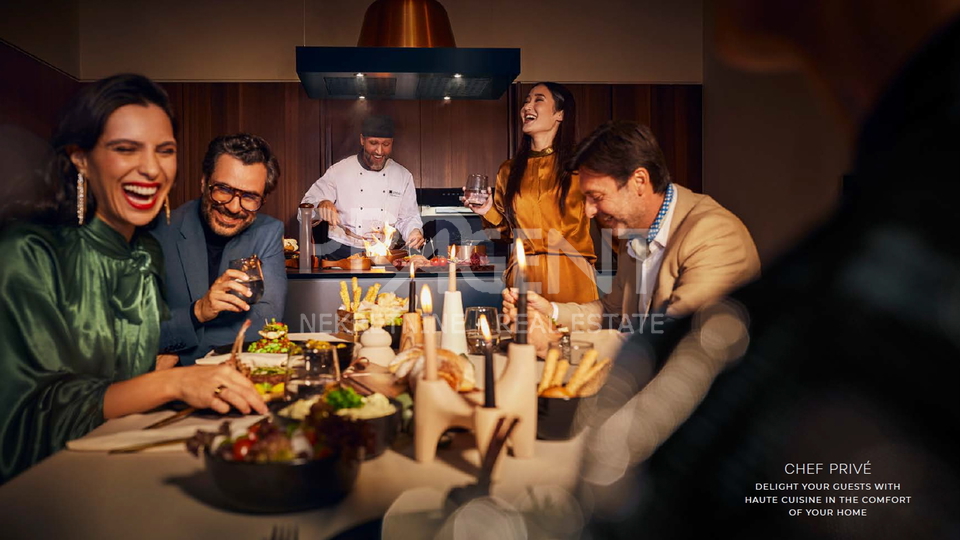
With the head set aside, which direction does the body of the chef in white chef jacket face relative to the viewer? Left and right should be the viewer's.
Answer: facing the viewer

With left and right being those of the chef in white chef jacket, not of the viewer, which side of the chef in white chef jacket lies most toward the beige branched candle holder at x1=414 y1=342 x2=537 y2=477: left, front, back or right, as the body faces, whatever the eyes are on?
front

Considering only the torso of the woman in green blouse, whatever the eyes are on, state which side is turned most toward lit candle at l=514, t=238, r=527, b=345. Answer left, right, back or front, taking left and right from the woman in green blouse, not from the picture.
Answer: front

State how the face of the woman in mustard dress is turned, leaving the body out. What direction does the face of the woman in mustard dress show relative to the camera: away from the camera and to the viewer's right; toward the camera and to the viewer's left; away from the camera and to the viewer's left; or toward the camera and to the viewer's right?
toward the camera and to the viewer's left

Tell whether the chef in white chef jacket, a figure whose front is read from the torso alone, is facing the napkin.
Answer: yes

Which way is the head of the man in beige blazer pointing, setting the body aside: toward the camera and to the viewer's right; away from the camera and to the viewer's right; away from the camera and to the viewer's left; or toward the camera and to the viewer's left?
toward the camera and to the viewer's left

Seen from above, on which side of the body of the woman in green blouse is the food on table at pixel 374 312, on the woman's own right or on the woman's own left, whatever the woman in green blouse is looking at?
on the woman's own left

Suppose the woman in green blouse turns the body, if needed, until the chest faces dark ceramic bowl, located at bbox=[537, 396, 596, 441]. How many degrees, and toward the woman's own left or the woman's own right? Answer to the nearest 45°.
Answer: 0° — they already face it

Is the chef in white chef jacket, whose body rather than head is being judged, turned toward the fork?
yes

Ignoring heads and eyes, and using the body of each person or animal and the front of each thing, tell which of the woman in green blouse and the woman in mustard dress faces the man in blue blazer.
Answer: the woman in mustard dress

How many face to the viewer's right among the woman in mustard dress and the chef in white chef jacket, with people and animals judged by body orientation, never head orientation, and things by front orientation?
0

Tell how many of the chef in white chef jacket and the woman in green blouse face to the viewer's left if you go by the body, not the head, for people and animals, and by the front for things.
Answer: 0

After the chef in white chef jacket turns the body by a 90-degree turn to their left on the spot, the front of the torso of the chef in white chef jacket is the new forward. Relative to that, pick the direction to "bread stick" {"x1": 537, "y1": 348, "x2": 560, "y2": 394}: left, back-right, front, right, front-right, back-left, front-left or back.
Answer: right

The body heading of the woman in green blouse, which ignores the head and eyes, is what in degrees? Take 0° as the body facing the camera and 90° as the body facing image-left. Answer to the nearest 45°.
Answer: approximately 315°
